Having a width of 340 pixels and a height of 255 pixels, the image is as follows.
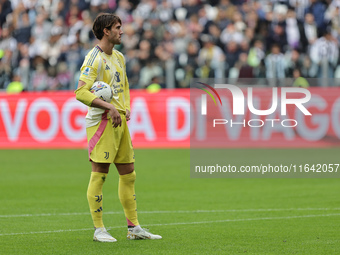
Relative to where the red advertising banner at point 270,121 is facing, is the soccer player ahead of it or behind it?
ahead

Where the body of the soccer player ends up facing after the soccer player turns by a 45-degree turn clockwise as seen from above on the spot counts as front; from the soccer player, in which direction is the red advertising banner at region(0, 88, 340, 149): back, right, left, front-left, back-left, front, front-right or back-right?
back

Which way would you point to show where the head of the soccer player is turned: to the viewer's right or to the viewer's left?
to the viewer's right

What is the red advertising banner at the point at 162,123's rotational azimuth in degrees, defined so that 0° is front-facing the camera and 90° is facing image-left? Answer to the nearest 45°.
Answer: approximately 0°

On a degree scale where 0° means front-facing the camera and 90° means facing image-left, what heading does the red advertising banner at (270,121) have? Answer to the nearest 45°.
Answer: approximately 0°
